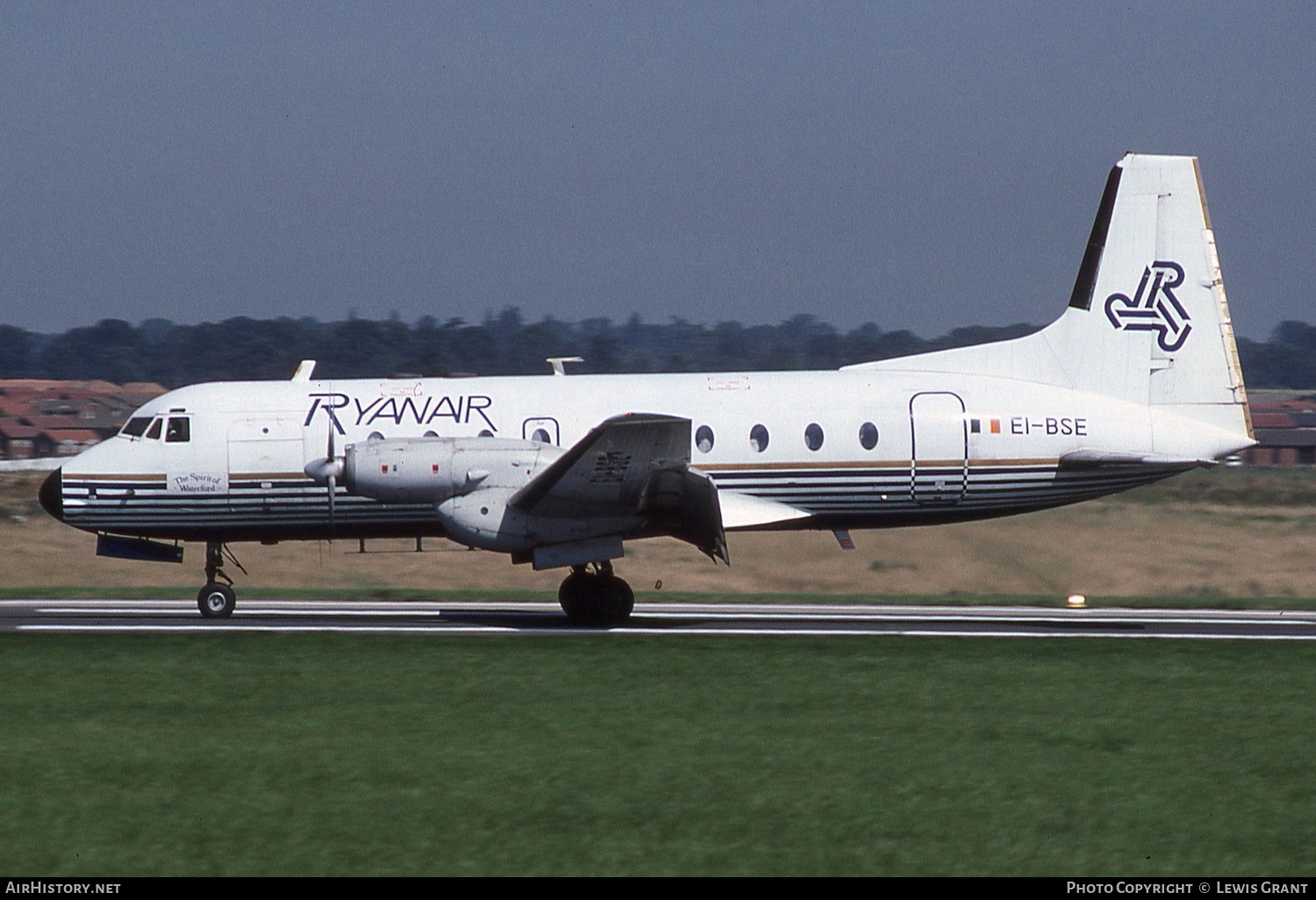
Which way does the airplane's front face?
to the viewer's left
